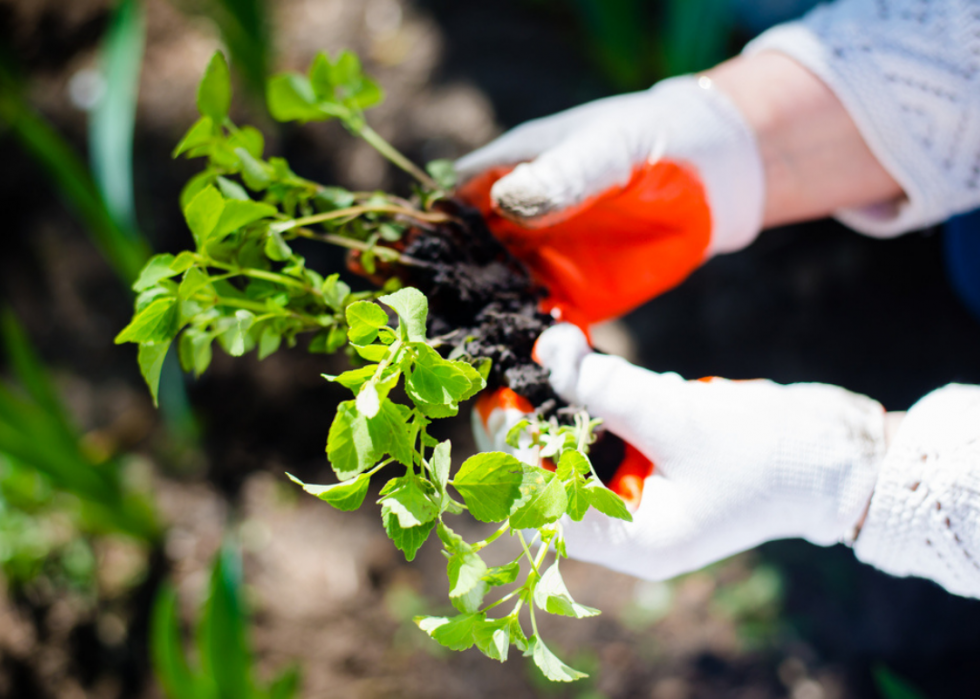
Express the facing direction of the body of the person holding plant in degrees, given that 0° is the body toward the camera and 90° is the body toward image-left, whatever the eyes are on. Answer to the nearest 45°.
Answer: approximately 90°
